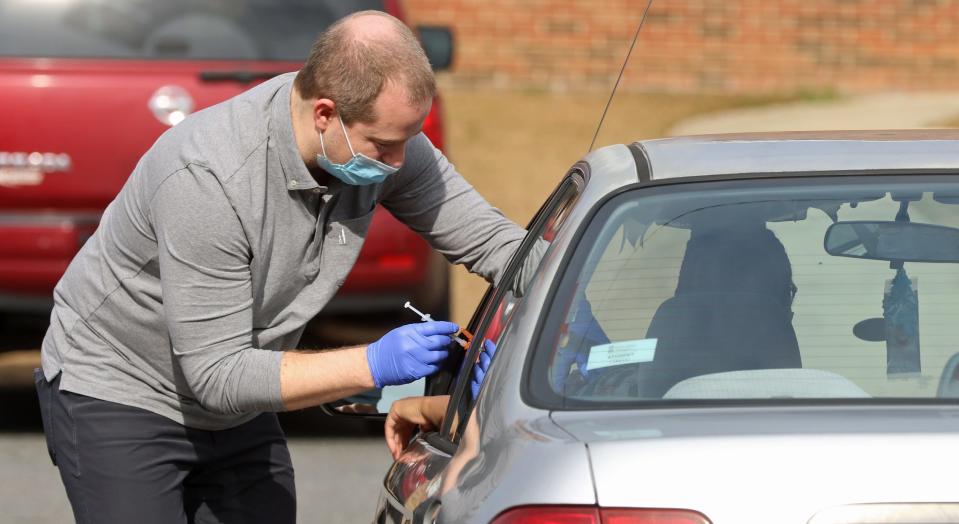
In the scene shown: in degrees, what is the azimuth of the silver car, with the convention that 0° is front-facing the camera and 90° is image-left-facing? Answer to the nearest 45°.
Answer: approximately 180°

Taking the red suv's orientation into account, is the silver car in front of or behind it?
behind

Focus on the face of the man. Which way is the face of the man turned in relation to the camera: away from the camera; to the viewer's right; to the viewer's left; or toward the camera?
to the viewer's right

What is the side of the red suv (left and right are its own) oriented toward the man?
back

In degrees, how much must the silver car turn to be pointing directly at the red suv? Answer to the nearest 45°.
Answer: approximately 45° to its left

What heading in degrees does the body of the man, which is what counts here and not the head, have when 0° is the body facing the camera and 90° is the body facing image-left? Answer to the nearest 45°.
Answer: approximately 315°

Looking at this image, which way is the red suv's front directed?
away from the camera

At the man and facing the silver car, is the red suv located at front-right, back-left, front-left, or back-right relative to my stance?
back-left

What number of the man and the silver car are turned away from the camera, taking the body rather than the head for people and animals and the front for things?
1

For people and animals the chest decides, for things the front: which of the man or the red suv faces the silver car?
the man

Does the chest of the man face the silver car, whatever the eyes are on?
yes

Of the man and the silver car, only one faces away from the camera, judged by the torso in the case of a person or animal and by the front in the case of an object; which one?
the silver car

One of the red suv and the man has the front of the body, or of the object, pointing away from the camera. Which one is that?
the red suv
